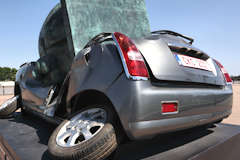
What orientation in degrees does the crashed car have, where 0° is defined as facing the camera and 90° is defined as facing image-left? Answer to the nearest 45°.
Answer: approximately 135°
